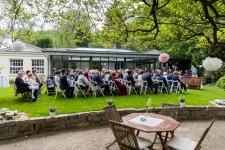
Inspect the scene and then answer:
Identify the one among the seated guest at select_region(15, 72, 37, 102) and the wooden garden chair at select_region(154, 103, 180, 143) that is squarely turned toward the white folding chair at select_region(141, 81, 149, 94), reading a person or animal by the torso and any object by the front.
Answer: the seated guest

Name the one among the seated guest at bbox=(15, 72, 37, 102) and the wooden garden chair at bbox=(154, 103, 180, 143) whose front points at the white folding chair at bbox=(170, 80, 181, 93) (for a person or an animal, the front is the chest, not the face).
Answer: the seated guest

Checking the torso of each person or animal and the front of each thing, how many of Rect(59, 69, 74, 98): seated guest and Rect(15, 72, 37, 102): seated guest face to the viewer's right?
2

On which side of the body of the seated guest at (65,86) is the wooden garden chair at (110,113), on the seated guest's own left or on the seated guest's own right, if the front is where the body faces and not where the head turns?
on the seated guest's own right

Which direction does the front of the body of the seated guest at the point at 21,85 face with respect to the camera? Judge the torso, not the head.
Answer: to the viewer's right

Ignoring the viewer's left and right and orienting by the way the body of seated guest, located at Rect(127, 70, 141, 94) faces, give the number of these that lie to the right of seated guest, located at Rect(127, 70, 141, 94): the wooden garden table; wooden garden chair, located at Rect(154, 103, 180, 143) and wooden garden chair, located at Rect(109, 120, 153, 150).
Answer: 3

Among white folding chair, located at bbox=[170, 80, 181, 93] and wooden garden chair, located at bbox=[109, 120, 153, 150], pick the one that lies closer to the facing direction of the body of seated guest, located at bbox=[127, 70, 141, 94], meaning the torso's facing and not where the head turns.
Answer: the white folding chair

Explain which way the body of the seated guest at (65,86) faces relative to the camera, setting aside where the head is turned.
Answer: to the viewer's right

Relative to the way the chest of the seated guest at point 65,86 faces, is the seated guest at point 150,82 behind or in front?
in front

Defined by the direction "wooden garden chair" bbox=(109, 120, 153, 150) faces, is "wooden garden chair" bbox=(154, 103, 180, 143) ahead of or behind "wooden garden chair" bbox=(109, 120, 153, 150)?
ahead

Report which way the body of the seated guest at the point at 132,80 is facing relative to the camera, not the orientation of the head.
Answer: to the viewer's right

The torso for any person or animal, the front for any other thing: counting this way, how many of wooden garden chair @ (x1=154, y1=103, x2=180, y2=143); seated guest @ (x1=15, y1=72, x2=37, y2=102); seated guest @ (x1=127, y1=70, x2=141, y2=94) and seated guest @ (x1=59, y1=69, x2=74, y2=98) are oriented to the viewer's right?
3
